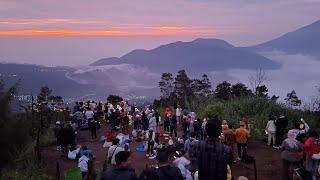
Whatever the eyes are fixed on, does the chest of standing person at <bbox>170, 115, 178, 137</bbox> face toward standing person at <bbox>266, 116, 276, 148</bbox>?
no

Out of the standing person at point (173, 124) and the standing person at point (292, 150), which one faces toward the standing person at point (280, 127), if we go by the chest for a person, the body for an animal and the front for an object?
the standing person at point (292, 150)

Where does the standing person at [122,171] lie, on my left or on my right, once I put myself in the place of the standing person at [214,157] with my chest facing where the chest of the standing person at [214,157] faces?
on my left

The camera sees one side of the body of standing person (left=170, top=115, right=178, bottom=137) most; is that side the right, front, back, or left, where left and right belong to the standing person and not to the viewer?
back

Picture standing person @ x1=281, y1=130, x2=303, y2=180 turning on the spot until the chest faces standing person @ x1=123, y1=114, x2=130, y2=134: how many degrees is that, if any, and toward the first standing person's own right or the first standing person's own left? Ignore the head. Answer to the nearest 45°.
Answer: approximately 45° to the first standing person's own left

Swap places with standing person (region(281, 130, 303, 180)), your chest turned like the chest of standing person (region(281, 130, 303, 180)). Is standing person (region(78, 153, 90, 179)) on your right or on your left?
on your left

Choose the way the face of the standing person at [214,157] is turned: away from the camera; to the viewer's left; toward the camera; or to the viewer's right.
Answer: away from the camera

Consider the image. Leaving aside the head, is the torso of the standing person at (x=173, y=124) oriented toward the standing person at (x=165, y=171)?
no

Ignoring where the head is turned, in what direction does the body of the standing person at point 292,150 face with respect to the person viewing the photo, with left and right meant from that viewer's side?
facing away from the viewer

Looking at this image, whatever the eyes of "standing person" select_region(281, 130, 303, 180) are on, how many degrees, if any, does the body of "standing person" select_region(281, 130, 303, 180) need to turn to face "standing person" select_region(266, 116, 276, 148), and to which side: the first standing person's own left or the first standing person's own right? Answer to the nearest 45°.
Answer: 0° — they already face them

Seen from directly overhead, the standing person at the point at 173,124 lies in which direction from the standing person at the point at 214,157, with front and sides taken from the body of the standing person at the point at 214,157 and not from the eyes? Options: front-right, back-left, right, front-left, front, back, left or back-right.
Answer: front

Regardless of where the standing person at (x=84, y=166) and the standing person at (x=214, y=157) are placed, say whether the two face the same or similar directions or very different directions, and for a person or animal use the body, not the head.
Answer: same or similar directions

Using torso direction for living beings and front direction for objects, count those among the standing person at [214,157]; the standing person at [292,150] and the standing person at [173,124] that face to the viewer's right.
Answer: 0

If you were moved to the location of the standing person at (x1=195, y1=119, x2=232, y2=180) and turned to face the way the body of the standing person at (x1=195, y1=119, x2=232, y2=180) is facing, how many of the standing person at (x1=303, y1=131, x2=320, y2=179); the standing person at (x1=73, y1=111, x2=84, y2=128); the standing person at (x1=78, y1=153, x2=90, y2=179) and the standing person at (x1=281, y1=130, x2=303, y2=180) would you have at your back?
0

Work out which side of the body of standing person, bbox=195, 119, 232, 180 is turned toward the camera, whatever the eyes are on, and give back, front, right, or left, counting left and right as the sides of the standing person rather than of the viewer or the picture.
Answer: back

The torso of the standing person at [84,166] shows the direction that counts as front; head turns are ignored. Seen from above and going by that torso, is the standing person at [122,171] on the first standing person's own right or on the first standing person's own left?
on the first standing person's own right
